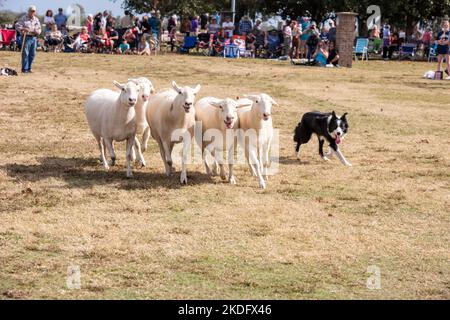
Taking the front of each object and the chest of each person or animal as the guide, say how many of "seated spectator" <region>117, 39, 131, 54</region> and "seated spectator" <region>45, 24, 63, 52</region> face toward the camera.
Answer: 2

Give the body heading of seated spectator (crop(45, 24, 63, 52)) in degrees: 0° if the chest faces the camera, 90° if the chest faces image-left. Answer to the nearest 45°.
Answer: approximately 0°

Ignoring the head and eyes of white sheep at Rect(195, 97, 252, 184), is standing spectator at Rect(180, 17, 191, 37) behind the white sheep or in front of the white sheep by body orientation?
behind

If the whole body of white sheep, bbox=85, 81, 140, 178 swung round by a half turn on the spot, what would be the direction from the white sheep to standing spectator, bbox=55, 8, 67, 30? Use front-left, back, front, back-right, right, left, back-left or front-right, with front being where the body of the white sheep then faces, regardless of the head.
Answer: front-right

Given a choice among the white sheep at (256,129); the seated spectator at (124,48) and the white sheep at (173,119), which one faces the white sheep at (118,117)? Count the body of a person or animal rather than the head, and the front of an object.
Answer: the seated spectator

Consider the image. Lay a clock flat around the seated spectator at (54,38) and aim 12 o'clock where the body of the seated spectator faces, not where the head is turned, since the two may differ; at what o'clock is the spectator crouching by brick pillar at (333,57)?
The spectator crouching by brick pillar is roughly at 10 o'clock from the seated spectator.

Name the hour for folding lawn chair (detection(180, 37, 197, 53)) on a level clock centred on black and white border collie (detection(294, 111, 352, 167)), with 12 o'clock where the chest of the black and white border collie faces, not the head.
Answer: The folding lawn chair is roughly at 7 o'clock from the black and white border collie.

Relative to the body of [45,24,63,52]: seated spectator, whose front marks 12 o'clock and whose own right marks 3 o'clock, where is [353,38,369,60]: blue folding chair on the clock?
The blue folding chair is roughly at 9 o'clock from the seated spectator.

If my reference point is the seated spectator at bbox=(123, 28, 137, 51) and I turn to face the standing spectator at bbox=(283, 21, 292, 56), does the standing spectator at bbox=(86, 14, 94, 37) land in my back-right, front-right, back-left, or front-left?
back-left

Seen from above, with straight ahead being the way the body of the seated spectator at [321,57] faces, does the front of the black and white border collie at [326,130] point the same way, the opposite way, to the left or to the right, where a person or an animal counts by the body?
to the left

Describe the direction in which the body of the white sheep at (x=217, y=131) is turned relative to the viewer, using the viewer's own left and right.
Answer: facing the viewer and to the right of the viewer

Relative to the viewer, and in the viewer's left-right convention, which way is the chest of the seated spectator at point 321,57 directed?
facing the viewer and to the left of the viewer

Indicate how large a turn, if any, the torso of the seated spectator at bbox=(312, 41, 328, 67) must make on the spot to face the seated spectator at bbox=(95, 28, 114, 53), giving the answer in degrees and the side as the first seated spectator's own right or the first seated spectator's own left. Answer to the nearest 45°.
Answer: approximately 45° to the first seated spectator's own right

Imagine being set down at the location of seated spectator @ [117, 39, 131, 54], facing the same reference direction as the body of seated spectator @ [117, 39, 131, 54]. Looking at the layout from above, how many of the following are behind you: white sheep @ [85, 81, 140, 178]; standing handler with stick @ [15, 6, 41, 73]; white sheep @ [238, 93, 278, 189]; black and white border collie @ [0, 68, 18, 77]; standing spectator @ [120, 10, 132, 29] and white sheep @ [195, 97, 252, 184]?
1

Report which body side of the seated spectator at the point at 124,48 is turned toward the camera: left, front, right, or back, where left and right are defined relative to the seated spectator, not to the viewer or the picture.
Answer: front

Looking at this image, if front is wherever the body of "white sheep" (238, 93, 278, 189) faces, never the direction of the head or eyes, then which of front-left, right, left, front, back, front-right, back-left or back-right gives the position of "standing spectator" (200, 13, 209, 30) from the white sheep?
back-left

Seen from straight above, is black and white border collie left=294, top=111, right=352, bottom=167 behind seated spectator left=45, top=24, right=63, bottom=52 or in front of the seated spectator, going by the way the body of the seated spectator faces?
in front
